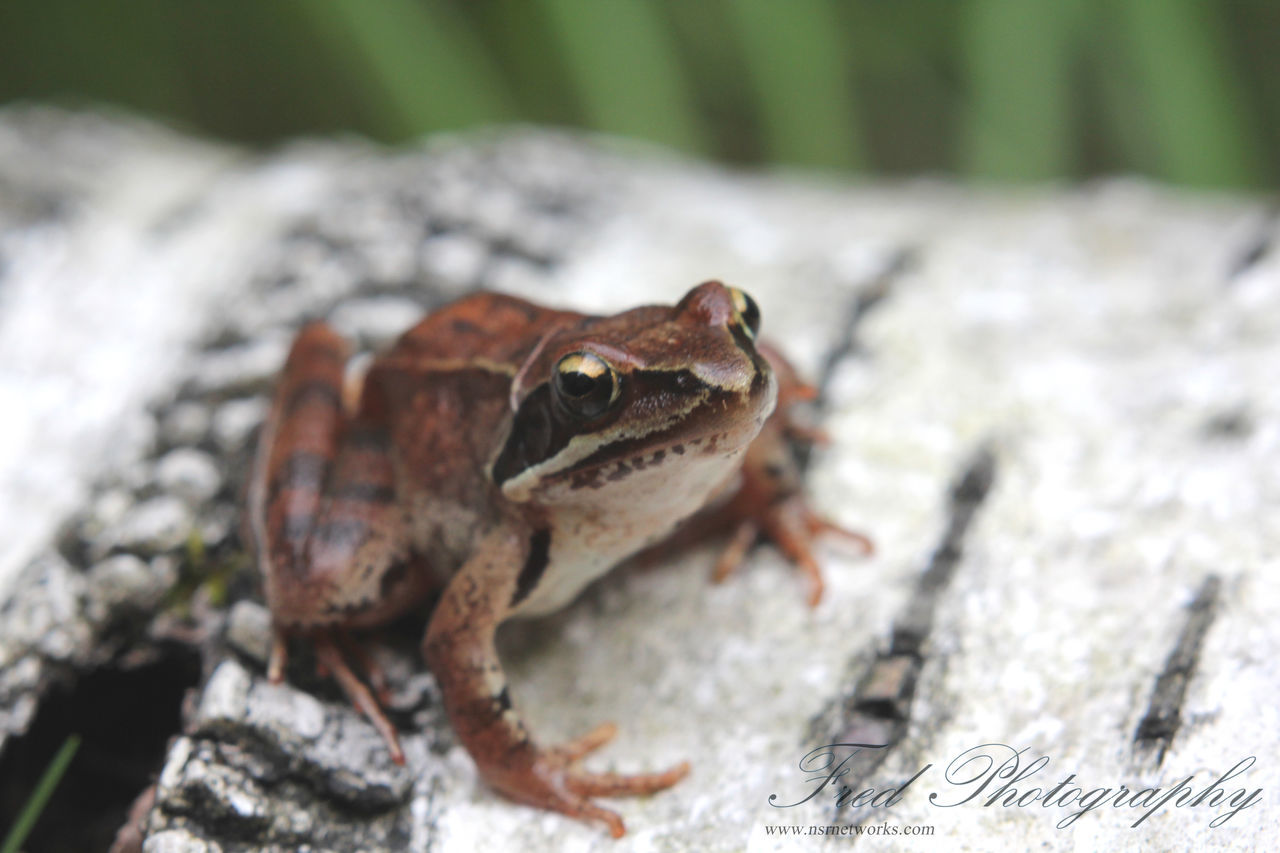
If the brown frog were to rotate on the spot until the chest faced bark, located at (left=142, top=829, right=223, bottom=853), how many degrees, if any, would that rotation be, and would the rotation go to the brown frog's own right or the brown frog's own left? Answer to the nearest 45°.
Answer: approximately 90° to the brown frog's own right

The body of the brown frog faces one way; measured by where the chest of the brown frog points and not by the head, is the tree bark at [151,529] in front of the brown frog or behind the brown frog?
behind

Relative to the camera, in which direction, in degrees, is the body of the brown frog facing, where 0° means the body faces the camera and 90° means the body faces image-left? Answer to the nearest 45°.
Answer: approximately 315°

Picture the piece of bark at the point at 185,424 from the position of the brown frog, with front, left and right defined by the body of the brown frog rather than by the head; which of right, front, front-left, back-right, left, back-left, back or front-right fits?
back

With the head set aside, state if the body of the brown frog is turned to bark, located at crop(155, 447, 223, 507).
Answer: no

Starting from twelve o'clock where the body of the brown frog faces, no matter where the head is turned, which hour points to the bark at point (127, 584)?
The bark is roughly at 5 o'clock from the brown frog.
